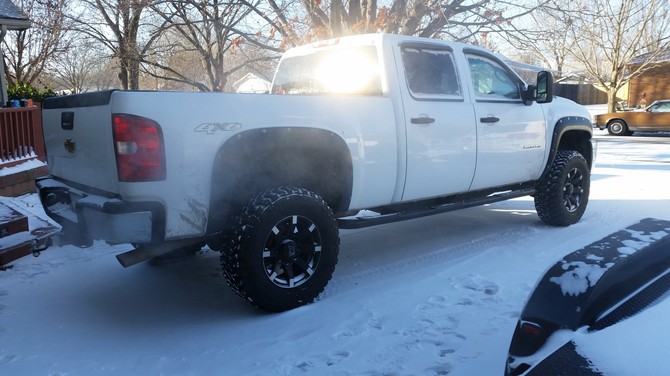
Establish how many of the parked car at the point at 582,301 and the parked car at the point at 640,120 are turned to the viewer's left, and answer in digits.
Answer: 1

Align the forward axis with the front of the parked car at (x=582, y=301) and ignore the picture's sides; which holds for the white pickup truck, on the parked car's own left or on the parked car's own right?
on the parked car's own left

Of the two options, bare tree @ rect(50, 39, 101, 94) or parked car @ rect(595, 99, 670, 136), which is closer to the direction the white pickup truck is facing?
the parked car

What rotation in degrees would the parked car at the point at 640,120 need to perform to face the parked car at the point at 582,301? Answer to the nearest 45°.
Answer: approximately 90° to its left

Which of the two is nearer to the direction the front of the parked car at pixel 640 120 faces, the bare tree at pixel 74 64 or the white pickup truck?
the bare tree

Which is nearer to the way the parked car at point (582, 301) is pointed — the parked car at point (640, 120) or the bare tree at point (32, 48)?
the parked car

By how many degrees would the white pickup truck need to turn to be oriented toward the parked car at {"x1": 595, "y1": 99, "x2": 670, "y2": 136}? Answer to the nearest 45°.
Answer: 0° — it already faces it

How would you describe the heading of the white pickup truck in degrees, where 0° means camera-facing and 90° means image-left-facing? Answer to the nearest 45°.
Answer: approximately 225°

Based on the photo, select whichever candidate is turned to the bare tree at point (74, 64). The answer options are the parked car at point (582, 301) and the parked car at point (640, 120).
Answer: the parked car at point (640, 120)

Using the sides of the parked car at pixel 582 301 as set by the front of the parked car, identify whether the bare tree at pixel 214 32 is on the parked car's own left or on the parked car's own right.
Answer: on the parked car's own left

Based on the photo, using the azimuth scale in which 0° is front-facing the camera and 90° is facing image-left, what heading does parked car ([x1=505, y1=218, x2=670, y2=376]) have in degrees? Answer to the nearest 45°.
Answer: approximately 225°

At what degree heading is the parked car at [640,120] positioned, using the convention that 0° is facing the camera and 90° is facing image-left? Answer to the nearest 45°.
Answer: approximately 90°
